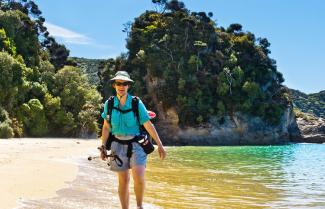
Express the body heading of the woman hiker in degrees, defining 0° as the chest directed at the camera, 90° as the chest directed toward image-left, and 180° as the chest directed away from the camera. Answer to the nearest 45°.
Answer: approximately 0°
